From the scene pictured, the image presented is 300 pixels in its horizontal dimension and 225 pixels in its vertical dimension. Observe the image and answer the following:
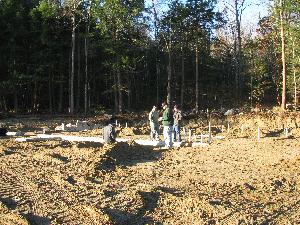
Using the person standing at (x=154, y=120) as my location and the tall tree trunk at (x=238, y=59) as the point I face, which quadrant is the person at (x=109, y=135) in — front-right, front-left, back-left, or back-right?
back-left

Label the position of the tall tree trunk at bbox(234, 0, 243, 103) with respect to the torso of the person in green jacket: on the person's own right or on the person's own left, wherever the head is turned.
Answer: on the person's own right

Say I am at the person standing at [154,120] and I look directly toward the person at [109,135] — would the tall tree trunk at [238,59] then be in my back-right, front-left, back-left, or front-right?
back-right

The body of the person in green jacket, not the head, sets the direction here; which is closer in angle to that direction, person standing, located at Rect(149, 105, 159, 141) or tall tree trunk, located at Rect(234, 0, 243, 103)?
the person standing

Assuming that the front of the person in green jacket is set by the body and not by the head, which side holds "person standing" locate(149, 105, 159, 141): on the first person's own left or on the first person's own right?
on the first person's own right

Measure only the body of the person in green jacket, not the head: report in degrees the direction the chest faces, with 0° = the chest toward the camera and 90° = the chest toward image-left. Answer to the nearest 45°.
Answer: approximately 90°
